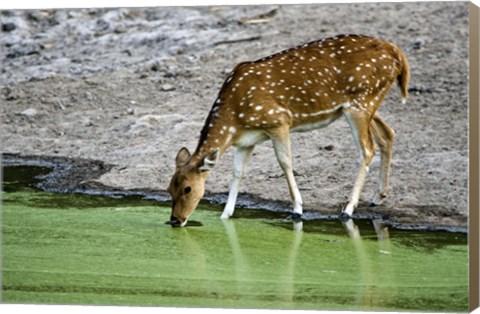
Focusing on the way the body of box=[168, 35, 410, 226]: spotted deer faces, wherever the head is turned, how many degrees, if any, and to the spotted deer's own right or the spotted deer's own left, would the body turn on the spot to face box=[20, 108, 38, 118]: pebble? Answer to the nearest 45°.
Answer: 0° — it already faces it

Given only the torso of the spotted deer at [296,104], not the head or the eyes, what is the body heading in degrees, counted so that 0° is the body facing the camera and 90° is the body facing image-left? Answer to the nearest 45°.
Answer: approximately 90°

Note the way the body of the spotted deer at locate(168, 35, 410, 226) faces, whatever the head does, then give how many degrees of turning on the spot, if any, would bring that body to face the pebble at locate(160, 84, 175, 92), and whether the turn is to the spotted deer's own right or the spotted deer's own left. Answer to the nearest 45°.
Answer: approximately 45° to the spotted deer's own right
